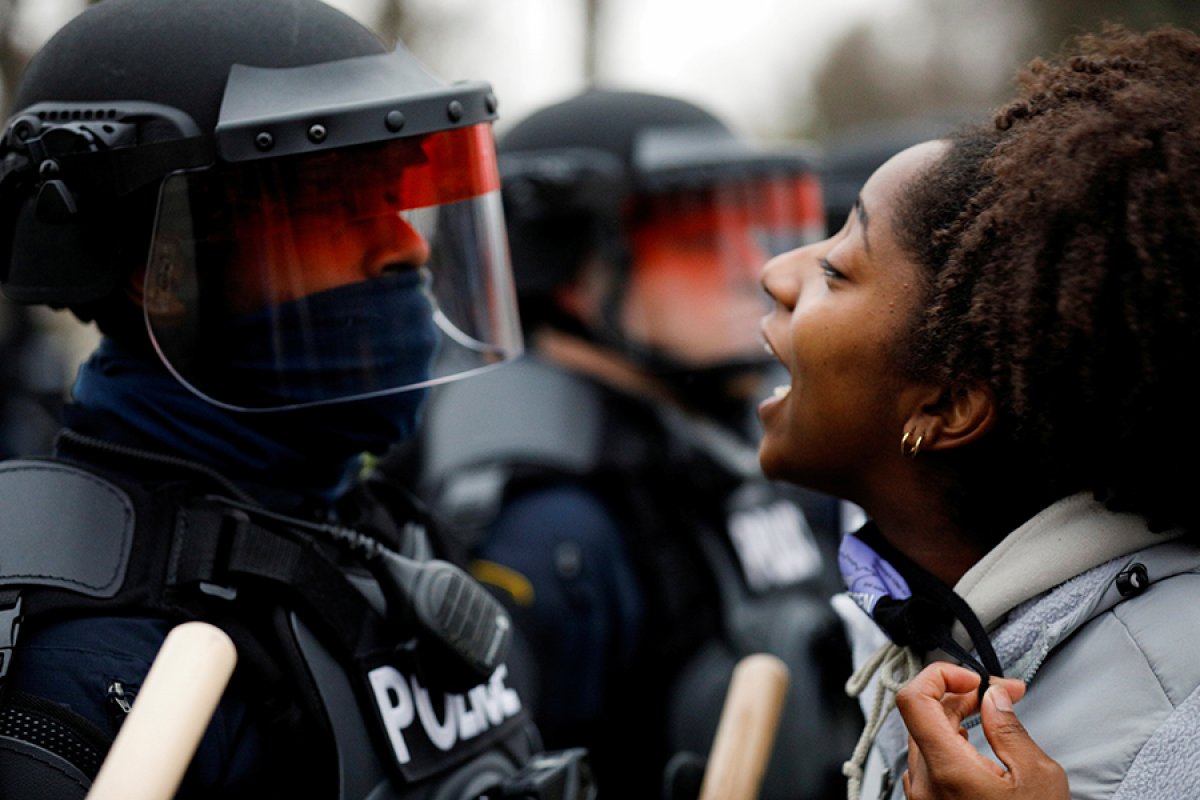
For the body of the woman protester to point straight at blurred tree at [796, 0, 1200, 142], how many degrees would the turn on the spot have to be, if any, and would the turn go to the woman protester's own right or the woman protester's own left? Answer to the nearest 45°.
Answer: approximately 90° to the woman protester's own right

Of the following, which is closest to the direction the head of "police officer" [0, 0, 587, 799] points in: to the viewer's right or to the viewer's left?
to the viewer's right

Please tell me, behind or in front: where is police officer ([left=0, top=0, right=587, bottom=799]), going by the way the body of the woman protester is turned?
in front

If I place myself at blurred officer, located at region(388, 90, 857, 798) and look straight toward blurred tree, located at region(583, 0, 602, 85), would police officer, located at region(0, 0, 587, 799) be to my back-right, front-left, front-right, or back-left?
back-left

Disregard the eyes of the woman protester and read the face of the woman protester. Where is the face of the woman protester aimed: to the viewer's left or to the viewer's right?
to the viewer's left

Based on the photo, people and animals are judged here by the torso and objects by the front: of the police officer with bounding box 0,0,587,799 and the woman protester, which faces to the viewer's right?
the police officer

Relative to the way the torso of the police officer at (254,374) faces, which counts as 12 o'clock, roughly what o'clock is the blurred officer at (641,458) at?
The blurred officer is roughly at 10 o'clock from the police officer.

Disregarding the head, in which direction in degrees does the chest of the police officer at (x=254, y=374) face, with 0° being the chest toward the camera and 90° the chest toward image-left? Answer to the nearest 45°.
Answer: approximately 270°

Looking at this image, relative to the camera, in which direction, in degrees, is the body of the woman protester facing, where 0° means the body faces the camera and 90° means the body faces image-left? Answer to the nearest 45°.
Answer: approximately 90°
